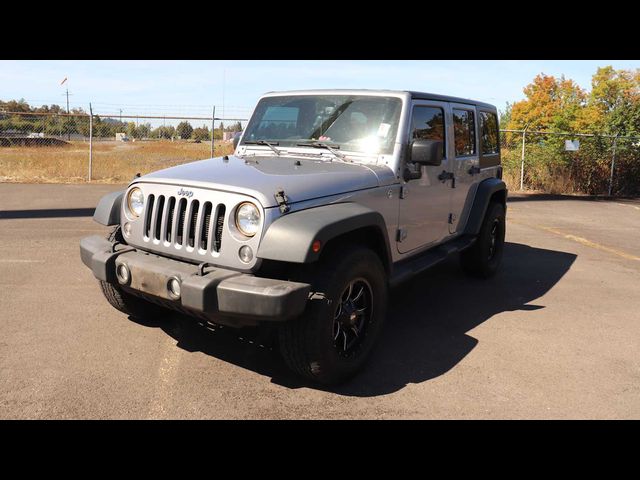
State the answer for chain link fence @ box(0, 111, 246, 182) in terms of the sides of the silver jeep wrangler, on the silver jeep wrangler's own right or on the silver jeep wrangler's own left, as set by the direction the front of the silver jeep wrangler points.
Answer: on the silver jeep wrangler's own right

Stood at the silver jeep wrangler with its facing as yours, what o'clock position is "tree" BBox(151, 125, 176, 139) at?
The tree is roughly at 4 o'clock from the silver jeep wrangler.

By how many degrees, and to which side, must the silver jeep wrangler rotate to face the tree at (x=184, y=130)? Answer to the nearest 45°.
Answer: approximately 135° to its right

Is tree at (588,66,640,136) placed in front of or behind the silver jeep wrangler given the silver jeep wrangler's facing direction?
behind

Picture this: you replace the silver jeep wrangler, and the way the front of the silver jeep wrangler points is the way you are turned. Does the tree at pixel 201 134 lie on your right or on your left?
on your right

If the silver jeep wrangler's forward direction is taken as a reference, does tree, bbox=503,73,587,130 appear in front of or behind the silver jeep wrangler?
behind

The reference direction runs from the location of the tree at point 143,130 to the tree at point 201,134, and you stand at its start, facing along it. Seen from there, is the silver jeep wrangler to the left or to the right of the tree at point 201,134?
right

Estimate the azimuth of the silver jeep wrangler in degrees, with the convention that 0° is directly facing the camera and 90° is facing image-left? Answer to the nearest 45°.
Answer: approximately 45°
